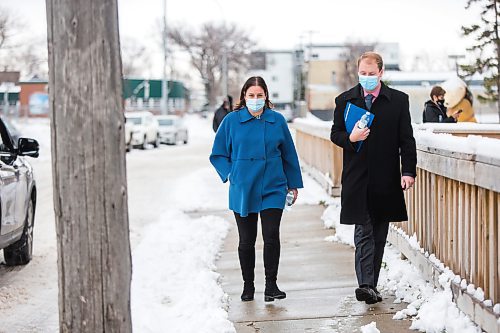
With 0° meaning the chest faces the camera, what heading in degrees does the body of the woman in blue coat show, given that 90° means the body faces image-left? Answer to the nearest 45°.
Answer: approximately 0°

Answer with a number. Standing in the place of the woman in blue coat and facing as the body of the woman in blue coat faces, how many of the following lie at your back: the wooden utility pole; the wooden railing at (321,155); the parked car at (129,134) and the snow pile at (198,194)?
3

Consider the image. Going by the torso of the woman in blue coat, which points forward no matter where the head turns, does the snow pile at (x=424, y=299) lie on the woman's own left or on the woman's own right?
on the woman's own left

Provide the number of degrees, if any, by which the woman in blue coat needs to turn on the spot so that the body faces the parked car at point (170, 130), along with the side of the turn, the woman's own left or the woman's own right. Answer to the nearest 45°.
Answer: approximately 180°

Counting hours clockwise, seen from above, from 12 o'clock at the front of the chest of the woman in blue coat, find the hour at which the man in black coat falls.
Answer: The man in black coat is roughly at 10 o'clock from the woman in blue coat.
